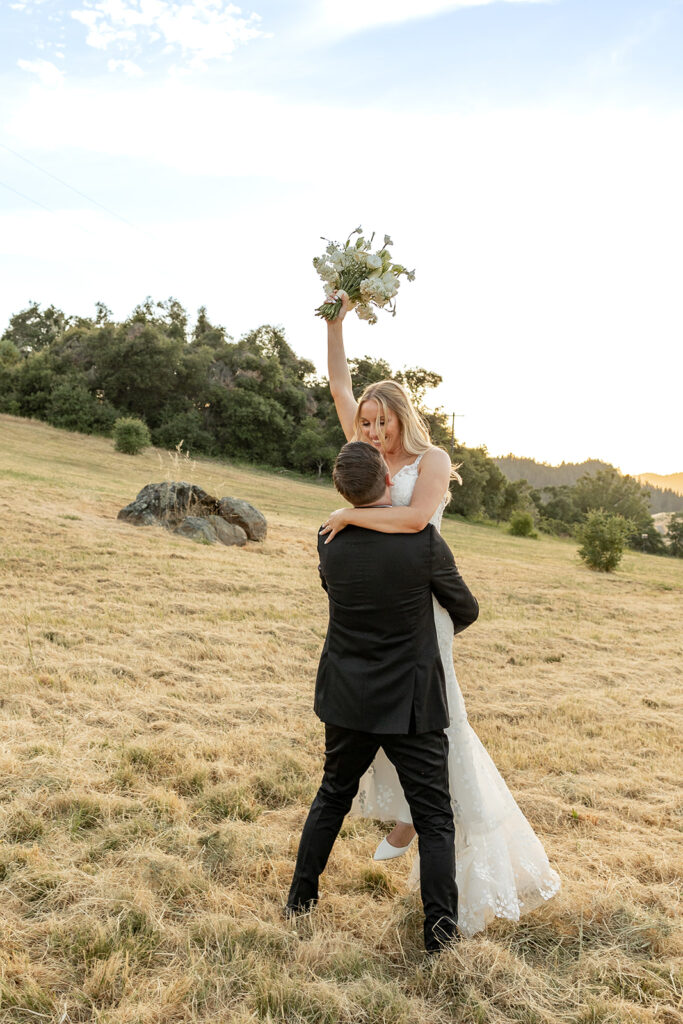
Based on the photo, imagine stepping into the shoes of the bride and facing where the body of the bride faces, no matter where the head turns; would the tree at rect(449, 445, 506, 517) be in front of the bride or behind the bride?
behind

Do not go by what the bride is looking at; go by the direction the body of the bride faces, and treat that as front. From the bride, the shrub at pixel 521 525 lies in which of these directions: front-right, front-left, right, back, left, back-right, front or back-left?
back-right

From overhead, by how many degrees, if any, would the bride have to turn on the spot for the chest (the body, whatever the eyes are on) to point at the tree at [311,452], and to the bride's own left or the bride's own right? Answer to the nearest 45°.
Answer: approximately 135° to the bride's own right

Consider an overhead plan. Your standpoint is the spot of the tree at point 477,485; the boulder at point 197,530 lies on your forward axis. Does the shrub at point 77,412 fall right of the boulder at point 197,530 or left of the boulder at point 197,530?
right

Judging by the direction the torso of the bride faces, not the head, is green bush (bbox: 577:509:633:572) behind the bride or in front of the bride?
behind

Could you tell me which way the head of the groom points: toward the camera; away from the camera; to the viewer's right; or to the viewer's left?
away from the camera

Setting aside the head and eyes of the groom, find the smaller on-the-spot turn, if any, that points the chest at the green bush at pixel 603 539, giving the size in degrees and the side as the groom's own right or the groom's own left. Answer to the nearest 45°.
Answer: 0° — they already face it

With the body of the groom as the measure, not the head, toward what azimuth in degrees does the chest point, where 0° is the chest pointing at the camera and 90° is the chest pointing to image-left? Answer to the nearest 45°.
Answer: approximately 180°
